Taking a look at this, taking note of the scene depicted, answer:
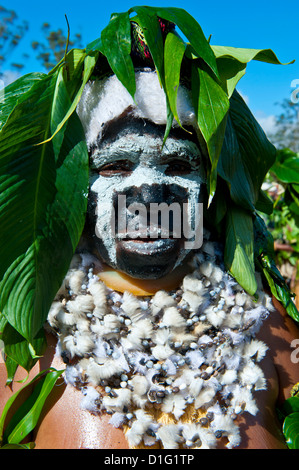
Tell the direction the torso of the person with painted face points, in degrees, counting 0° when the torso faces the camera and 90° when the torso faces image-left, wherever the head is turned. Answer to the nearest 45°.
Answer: approximately 0°

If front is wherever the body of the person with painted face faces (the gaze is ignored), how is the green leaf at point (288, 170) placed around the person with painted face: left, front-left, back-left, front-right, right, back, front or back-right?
back-left
